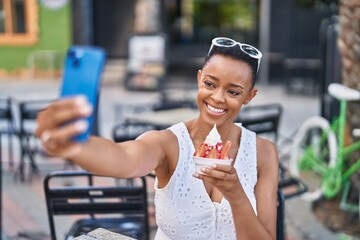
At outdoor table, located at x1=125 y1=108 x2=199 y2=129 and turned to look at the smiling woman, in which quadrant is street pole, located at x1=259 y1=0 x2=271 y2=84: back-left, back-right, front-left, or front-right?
back-left

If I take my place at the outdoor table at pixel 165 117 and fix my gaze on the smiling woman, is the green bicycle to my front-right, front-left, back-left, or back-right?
front-left

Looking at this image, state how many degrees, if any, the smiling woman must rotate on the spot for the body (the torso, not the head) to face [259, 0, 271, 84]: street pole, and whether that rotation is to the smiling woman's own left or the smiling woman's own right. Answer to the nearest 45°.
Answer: approximately 180°

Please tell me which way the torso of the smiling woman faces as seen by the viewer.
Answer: toward the camera

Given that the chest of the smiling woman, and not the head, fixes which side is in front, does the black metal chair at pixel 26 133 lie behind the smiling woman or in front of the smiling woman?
behind

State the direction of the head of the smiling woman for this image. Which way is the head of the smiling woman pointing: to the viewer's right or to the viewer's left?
to the viewer's left

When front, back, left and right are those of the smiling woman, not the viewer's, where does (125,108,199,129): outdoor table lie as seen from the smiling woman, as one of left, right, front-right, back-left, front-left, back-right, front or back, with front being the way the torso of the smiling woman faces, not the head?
back
